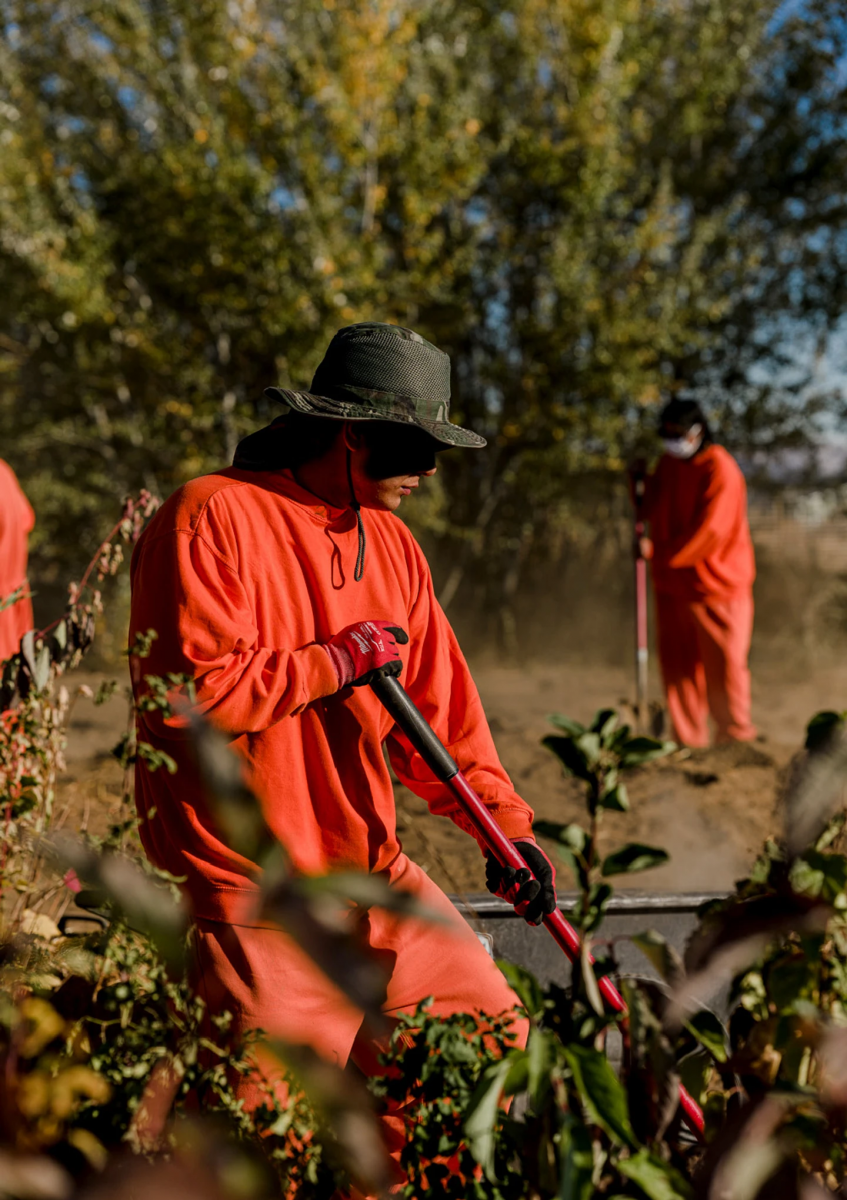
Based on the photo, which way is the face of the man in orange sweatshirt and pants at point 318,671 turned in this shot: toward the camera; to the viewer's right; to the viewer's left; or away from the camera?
to the viewer's right

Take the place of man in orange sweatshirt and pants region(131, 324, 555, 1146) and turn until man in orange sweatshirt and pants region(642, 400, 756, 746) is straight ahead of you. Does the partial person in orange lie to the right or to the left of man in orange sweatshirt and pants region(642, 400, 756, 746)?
left

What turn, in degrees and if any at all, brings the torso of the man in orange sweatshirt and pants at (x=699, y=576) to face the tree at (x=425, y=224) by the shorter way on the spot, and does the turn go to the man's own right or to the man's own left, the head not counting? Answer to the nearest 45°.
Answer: approximately 90° to the man's own right

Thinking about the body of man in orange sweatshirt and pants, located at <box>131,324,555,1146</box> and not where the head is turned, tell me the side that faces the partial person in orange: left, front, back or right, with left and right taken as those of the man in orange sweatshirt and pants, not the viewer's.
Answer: back

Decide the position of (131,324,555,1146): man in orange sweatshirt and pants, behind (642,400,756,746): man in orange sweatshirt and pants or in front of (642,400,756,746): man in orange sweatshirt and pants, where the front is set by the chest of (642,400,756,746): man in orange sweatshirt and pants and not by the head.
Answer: in front

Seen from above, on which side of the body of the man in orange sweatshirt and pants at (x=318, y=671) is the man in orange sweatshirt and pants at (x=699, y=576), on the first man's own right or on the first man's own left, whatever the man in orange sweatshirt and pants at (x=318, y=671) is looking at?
on the first man's own left

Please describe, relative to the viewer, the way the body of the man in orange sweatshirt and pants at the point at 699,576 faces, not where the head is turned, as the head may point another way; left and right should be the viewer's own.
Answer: facing the viewer and to the left of the viewer

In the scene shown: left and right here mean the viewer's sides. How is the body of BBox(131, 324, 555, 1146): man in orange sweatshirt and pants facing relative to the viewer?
facing the viewer and to the right of the viewer

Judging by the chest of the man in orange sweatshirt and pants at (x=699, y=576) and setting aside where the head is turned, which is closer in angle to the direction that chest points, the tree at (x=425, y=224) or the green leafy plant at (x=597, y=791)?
the green leafy plant

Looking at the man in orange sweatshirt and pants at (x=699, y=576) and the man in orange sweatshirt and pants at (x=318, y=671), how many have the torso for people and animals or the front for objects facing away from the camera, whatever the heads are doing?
0

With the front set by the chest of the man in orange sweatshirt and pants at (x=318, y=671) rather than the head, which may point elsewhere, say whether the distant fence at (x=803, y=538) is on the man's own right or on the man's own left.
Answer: on the man's own left
